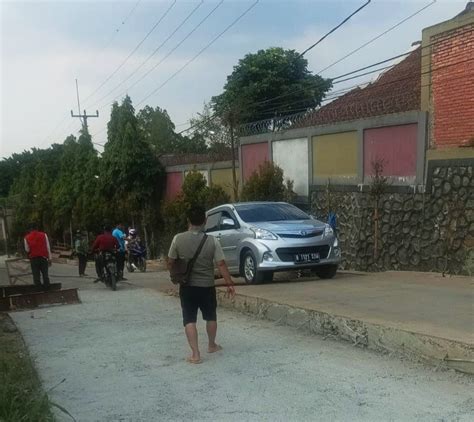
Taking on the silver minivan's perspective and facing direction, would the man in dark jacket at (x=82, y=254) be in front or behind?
behind

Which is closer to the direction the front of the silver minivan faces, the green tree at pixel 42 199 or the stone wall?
the stone wall

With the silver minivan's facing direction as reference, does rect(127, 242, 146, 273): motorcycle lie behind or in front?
behind

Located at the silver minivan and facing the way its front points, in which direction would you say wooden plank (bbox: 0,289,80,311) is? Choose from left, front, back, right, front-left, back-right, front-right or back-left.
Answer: back-right

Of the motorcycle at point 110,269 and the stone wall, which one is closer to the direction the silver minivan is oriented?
the stone wall

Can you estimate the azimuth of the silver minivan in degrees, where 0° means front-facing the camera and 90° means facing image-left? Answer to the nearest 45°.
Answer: approximately 315°

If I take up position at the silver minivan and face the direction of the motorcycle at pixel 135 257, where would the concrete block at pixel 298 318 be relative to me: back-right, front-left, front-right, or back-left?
back-left

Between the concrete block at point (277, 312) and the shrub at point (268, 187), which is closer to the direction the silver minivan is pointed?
the concrete block

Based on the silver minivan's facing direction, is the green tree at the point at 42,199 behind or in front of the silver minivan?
behind

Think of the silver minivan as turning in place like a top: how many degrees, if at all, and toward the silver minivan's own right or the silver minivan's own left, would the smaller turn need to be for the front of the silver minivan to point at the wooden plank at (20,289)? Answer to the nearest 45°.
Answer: approximately 135° to the silver minivan's own right

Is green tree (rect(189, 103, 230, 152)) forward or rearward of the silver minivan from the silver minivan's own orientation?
rearward
